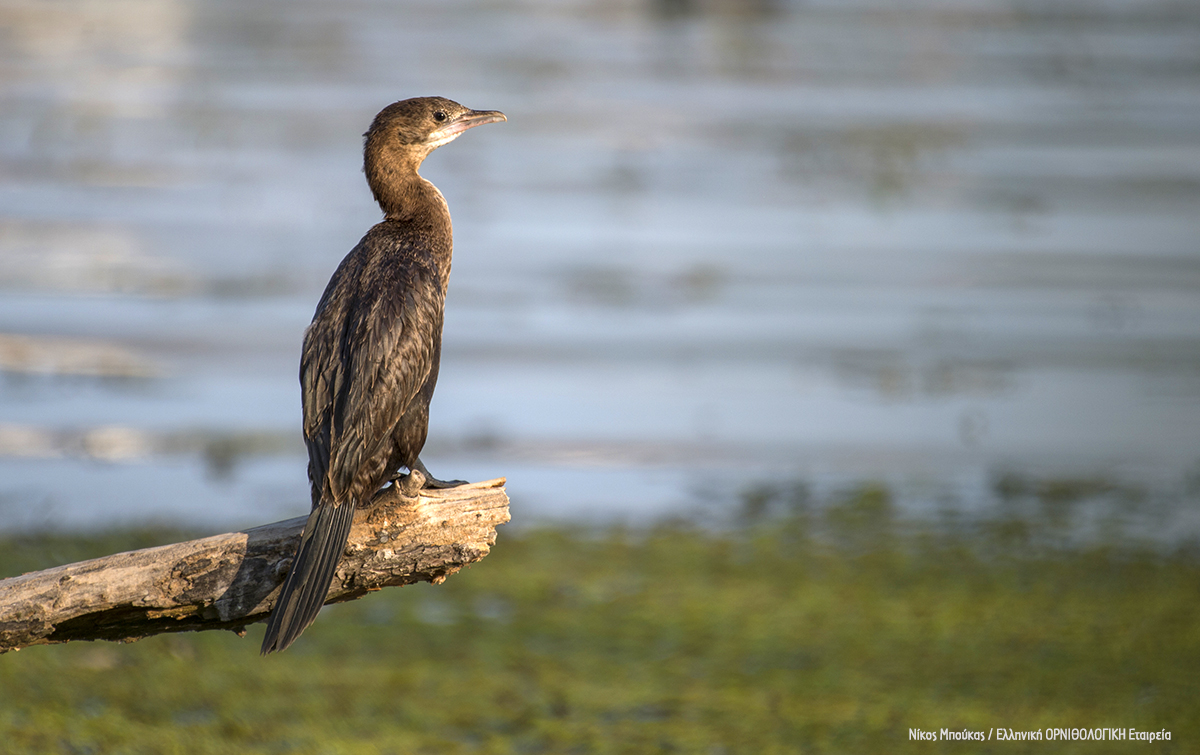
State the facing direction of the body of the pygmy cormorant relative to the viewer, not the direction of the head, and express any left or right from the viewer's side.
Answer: facing away from the viewer and to the right of the viewer
